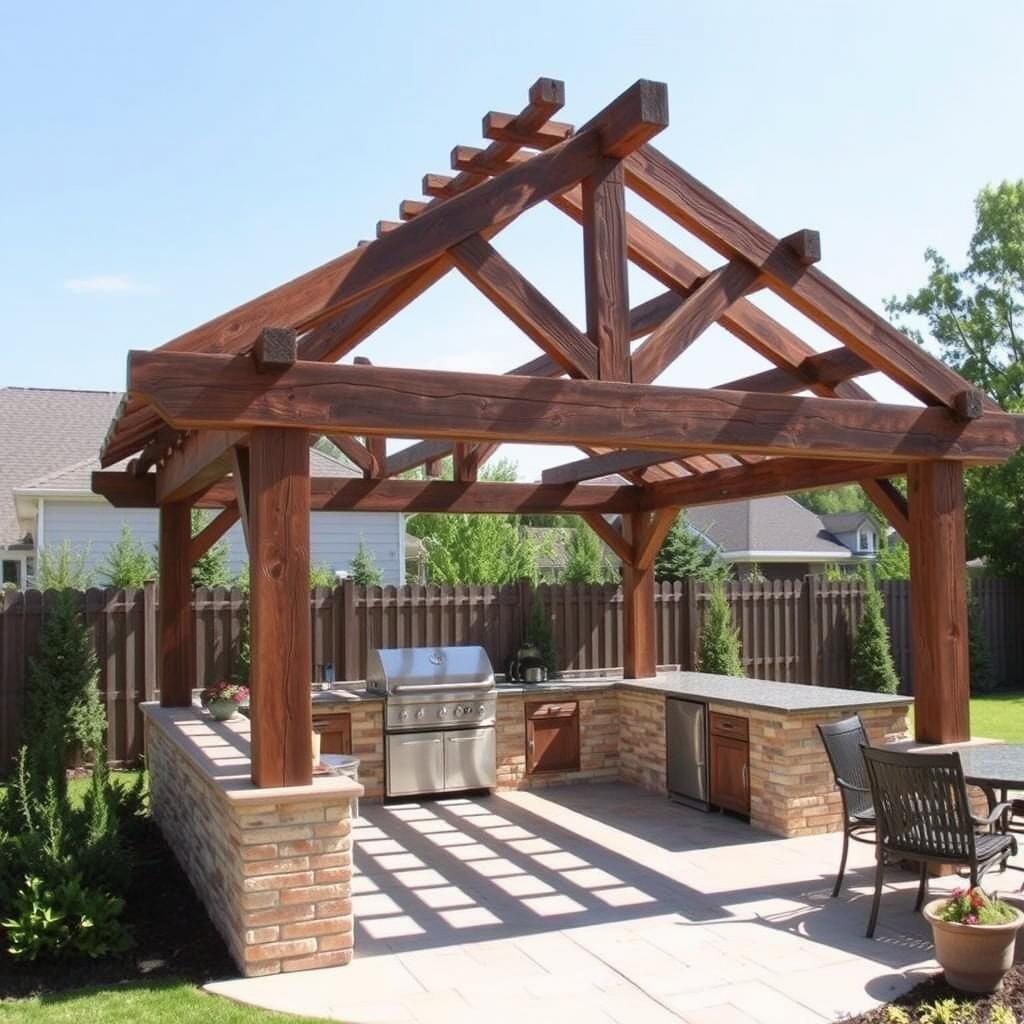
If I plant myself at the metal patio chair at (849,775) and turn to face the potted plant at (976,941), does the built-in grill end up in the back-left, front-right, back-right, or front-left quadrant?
back-right

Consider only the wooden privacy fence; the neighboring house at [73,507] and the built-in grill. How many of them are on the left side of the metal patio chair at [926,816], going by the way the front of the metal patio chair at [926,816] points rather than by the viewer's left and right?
3

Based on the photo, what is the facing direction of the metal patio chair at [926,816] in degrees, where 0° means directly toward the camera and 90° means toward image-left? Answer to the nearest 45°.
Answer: approximately 225°

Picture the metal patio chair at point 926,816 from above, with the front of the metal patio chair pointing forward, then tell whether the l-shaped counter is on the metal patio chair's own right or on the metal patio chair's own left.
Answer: on the metal patio chair's own left

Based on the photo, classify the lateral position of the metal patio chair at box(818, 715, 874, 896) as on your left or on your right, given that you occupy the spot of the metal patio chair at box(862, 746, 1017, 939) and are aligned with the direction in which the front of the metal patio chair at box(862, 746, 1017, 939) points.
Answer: on your left

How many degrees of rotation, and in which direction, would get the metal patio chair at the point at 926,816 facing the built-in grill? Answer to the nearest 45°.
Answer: approximately 90° to its left

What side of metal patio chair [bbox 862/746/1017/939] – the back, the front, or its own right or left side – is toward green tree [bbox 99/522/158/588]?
left

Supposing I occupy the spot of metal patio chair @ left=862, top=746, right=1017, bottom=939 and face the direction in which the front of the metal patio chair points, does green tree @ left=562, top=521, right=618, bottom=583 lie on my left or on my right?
on my left
